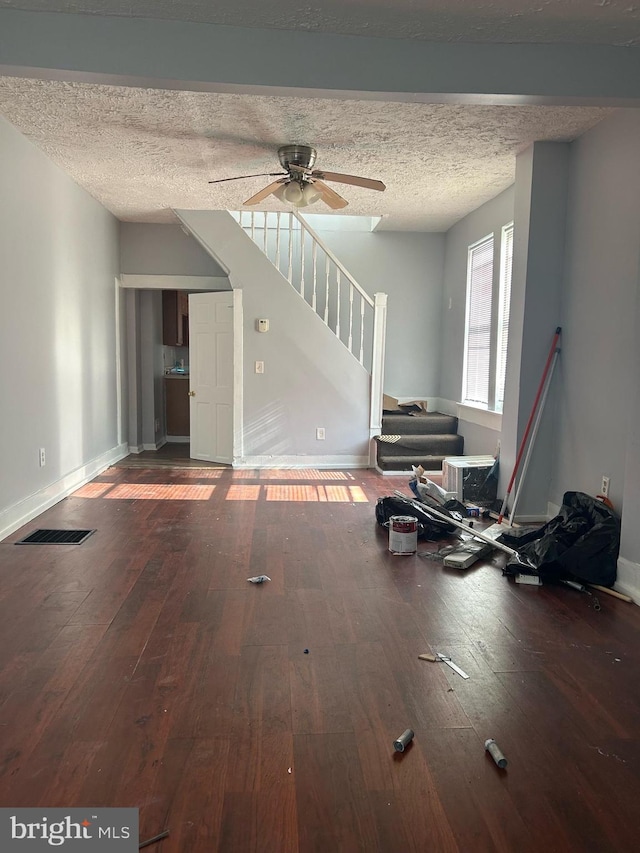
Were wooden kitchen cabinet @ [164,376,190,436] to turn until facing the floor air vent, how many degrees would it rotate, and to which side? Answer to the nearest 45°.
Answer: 0° — it already faces it

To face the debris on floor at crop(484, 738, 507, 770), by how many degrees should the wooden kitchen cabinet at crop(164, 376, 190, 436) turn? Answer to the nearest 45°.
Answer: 0° — it already faces it

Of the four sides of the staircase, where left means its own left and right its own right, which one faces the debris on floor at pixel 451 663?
front

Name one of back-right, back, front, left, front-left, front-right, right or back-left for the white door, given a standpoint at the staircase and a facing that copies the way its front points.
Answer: right

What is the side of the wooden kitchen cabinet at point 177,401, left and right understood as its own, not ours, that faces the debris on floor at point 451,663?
front

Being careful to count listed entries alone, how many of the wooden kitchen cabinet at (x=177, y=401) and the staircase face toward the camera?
2

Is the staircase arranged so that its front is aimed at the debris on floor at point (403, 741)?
yes

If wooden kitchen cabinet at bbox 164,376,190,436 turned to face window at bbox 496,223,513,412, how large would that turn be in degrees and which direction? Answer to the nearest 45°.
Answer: approximately 45° to its left

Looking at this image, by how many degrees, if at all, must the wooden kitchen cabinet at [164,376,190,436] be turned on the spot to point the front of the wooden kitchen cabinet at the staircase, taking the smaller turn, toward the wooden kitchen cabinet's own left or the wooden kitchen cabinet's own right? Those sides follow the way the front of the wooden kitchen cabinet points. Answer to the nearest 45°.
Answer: approximately 45° to the wooden kitchen cabinet's own left

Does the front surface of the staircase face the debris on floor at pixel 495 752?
yes

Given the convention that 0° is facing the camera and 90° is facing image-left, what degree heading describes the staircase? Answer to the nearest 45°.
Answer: approximately 0°

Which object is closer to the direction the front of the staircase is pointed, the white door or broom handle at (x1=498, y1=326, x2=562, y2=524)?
the broom handle

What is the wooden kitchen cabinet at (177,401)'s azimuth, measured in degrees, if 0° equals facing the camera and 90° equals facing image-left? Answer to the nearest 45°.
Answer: approximately 0°

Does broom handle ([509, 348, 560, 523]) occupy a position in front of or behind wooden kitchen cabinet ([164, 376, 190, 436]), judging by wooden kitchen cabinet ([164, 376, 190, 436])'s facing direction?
in front

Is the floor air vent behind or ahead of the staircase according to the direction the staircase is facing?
ahead

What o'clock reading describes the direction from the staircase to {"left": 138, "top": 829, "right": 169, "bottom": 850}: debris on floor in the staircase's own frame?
The debris on floor is roughly at 12 o'clock from the staircase.
